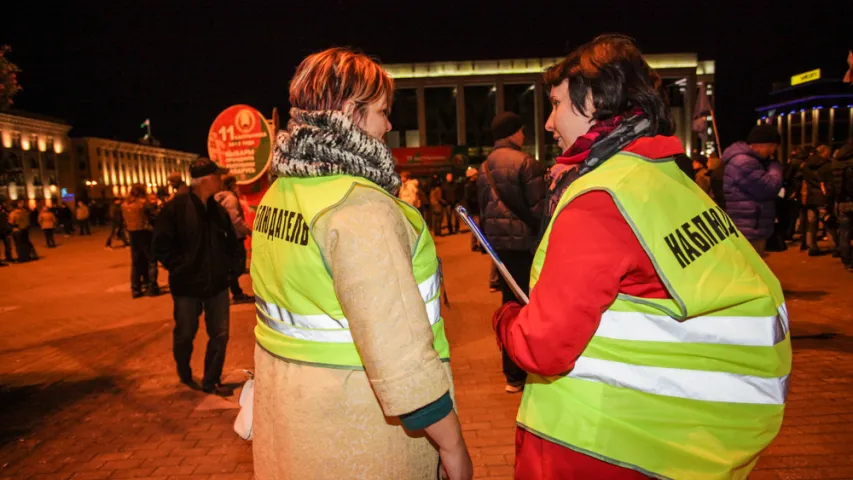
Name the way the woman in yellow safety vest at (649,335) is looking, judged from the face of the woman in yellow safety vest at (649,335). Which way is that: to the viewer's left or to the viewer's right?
to the viewer's left

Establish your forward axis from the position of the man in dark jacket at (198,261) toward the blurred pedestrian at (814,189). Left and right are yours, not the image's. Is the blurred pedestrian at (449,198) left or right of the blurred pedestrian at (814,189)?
left

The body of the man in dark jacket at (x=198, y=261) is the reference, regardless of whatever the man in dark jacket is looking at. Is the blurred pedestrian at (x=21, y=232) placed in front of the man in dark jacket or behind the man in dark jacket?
behind

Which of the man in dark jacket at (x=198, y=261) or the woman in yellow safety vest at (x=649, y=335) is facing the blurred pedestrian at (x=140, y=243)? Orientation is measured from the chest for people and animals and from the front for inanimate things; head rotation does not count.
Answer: the woman in yellow safety vest

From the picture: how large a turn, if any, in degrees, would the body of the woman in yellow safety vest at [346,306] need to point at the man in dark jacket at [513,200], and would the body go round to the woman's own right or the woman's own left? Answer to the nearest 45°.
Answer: approximately 45° to the woman's own left

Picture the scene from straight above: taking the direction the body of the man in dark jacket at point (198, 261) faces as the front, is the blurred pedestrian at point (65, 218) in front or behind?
behind

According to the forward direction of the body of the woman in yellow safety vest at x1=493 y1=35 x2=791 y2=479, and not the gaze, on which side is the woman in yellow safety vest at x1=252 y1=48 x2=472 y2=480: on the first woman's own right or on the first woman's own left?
on the first woman's own left

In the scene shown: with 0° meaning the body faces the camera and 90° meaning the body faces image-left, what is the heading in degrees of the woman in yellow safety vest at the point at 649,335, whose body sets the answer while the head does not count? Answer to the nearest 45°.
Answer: approximately 135°

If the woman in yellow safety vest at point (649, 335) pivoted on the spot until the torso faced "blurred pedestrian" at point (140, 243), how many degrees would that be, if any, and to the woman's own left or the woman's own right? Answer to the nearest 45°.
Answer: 0° — they already face them

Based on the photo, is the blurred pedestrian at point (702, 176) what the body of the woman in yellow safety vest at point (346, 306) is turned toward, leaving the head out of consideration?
yes

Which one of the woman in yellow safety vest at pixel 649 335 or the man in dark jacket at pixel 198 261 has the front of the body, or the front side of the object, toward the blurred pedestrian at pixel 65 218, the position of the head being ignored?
the woman in yellow safety vest

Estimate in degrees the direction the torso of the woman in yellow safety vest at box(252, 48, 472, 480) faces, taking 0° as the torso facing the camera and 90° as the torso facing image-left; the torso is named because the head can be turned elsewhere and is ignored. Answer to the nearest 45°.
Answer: approximately 225°

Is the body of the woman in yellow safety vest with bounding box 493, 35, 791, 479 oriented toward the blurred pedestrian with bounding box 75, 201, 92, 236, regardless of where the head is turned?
yes
